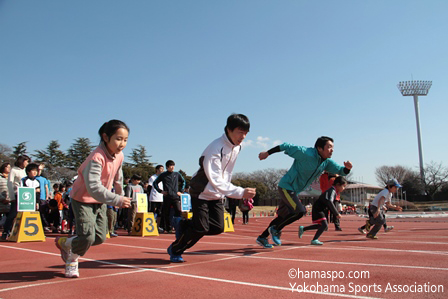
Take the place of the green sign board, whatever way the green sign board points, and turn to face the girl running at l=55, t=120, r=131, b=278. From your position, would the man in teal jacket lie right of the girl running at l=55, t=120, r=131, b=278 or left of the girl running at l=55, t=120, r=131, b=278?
left

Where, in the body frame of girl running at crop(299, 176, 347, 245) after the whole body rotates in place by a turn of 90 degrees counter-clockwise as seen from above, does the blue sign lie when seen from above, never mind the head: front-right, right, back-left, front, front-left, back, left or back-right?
front-left

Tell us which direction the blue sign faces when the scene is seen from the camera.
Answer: facing the viewer

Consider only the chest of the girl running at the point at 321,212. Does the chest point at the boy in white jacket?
no

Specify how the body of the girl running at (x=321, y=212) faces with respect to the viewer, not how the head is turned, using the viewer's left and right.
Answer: facing to the right of the viewer

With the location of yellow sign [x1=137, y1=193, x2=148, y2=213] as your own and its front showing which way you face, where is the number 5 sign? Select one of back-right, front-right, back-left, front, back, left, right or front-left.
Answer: front-right

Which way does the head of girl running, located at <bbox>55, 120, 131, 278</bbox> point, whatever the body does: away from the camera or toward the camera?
toward the camera

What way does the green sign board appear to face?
toward the camera

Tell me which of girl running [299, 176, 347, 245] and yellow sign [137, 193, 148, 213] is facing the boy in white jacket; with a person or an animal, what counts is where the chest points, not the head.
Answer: the yellow sign

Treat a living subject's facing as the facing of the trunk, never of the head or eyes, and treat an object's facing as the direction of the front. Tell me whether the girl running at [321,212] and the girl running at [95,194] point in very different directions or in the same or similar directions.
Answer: same or similar directions

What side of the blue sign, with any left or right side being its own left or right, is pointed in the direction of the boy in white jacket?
front

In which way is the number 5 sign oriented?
toward the camera

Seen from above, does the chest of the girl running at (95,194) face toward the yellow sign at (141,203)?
no

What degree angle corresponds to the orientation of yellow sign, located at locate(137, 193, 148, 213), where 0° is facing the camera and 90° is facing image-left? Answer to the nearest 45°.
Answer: approximately 0°

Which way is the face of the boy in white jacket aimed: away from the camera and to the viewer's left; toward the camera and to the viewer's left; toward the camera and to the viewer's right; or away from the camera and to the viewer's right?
toward the camera and to the viewer's right
